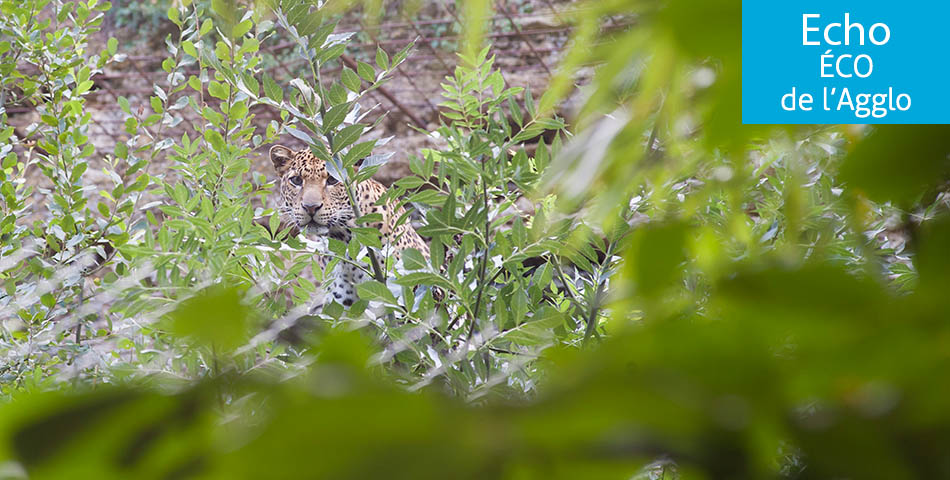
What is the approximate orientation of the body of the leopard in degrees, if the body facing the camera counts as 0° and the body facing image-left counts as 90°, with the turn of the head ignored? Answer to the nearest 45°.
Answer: approximately 45°
